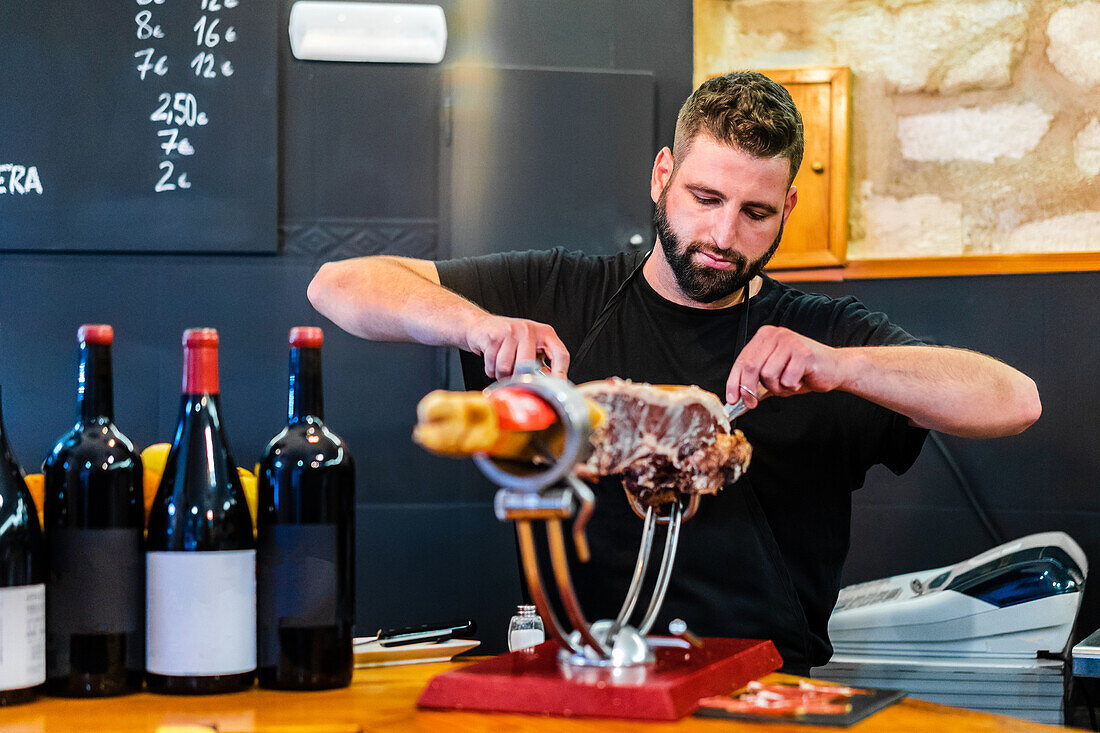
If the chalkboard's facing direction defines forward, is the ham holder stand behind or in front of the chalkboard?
in front

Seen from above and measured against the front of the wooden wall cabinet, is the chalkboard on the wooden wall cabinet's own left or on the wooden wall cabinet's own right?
on the wooden wall cabinet's own right

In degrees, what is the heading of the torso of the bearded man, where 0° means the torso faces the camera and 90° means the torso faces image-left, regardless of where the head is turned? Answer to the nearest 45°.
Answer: approximately 0°

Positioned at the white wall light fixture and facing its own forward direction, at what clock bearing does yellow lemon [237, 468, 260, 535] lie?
The yellow lemon is roughly at 12 o'clock from the white wall light fixture.

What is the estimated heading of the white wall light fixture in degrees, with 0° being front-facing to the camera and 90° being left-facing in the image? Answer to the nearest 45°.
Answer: approximately 0°
